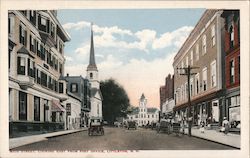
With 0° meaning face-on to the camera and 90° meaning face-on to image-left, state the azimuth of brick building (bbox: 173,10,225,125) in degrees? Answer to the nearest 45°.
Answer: approximately 90°

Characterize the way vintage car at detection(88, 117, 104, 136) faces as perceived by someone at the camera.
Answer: facing the viewer

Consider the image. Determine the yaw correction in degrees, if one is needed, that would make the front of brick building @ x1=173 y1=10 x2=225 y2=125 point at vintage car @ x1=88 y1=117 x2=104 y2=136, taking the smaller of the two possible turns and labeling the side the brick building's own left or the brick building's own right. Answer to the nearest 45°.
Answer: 0° — it already faces it

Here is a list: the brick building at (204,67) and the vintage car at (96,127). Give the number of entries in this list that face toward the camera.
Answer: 1

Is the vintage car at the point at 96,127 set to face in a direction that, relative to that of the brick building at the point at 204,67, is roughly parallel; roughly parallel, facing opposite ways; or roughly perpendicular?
roughly perpendicular

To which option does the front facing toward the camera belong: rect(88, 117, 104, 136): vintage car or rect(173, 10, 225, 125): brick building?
the vintage car
